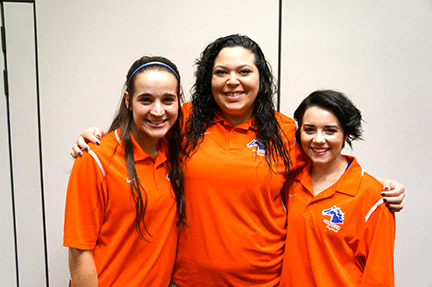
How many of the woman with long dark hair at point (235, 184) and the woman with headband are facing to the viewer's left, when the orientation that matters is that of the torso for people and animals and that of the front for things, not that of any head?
0

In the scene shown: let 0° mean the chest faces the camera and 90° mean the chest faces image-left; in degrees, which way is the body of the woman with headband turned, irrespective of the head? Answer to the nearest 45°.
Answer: approximately 315°

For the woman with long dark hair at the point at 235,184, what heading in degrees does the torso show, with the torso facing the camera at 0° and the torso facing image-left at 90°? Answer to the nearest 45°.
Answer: approximately 0°
